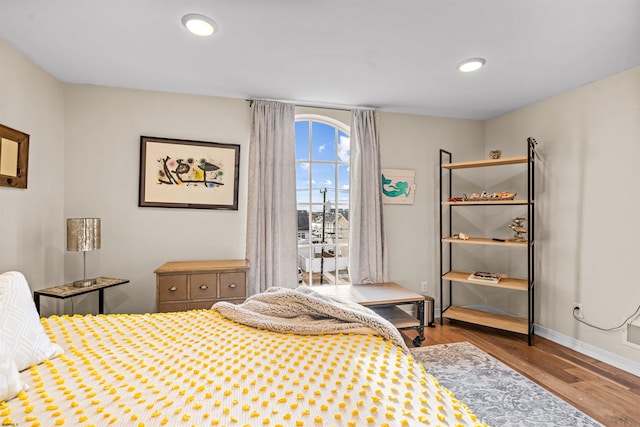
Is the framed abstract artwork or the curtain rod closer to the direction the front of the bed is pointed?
the curtain rod

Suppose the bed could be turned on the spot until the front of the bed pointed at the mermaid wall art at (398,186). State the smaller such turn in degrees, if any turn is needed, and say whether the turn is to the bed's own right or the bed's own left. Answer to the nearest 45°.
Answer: approximately 45° to the bed's own left

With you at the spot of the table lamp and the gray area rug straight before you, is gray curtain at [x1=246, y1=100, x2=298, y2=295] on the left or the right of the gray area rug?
left

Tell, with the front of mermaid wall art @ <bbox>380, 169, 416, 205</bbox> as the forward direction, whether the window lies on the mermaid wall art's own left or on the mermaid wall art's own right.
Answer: on the mermaid wall art's own right

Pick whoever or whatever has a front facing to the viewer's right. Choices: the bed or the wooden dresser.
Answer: the bed

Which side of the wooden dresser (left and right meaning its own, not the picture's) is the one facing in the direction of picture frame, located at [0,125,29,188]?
right

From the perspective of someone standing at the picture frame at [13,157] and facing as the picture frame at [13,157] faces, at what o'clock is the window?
The window is roughly at 11 o'clock from the picture frame.

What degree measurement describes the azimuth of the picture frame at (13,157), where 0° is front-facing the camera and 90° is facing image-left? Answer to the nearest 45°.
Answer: approximately 315°

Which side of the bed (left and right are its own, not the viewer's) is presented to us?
right

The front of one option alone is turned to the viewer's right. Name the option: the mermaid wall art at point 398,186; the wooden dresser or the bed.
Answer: the bed

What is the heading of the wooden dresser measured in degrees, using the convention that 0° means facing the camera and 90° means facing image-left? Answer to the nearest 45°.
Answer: approximately 0°
